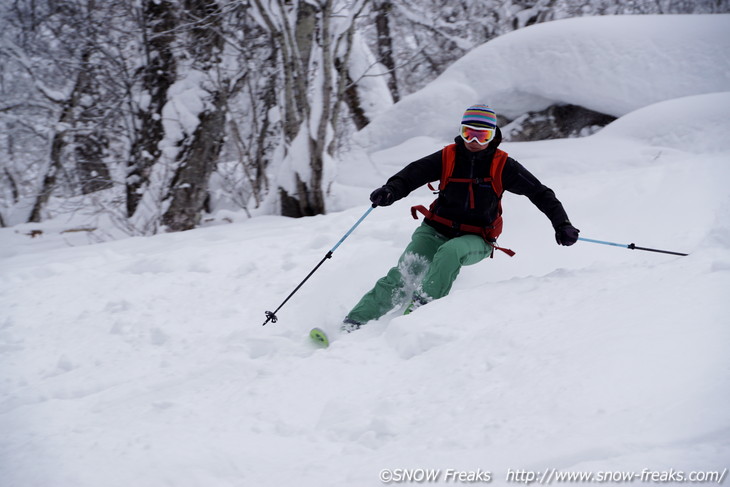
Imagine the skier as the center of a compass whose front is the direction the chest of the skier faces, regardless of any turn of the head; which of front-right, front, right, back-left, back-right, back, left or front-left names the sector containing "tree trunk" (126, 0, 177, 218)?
back-right

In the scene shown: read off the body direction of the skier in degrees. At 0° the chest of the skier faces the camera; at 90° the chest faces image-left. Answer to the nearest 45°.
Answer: approximately 0°

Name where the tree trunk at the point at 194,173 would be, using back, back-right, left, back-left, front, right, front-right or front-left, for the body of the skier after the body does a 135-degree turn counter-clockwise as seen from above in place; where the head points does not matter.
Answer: left
